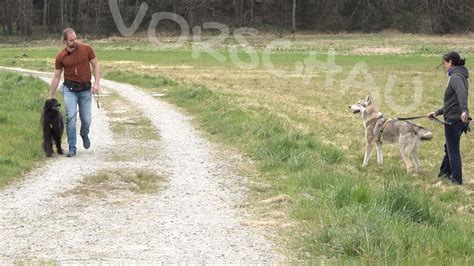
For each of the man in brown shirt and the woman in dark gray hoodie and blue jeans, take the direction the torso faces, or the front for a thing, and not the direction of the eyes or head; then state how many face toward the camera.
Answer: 1

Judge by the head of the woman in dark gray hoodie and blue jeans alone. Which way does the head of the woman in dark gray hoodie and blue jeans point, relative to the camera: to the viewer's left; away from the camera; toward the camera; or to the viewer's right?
to the viewer's left

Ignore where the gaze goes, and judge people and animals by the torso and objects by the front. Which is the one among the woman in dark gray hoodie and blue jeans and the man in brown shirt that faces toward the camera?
the man in brown shirt

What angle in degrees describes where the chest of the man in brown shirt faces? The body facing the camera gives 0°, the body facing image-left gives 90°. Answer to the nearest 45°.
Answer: approximately 0°

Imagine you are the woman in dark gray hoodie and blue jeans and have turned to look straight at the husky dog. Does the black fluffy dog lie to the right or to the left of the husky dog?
left

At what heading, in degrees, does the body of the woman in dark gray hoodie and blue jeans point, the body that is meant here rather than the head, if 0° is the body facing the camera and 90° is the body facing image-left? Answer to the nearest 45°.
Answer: approximately 90°

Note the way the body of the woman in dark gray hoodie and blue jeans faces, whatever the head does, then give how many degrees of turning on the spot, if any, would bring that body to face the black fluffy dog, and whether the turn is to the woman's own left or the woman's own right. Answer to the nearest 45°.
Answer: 0° — they already face it
